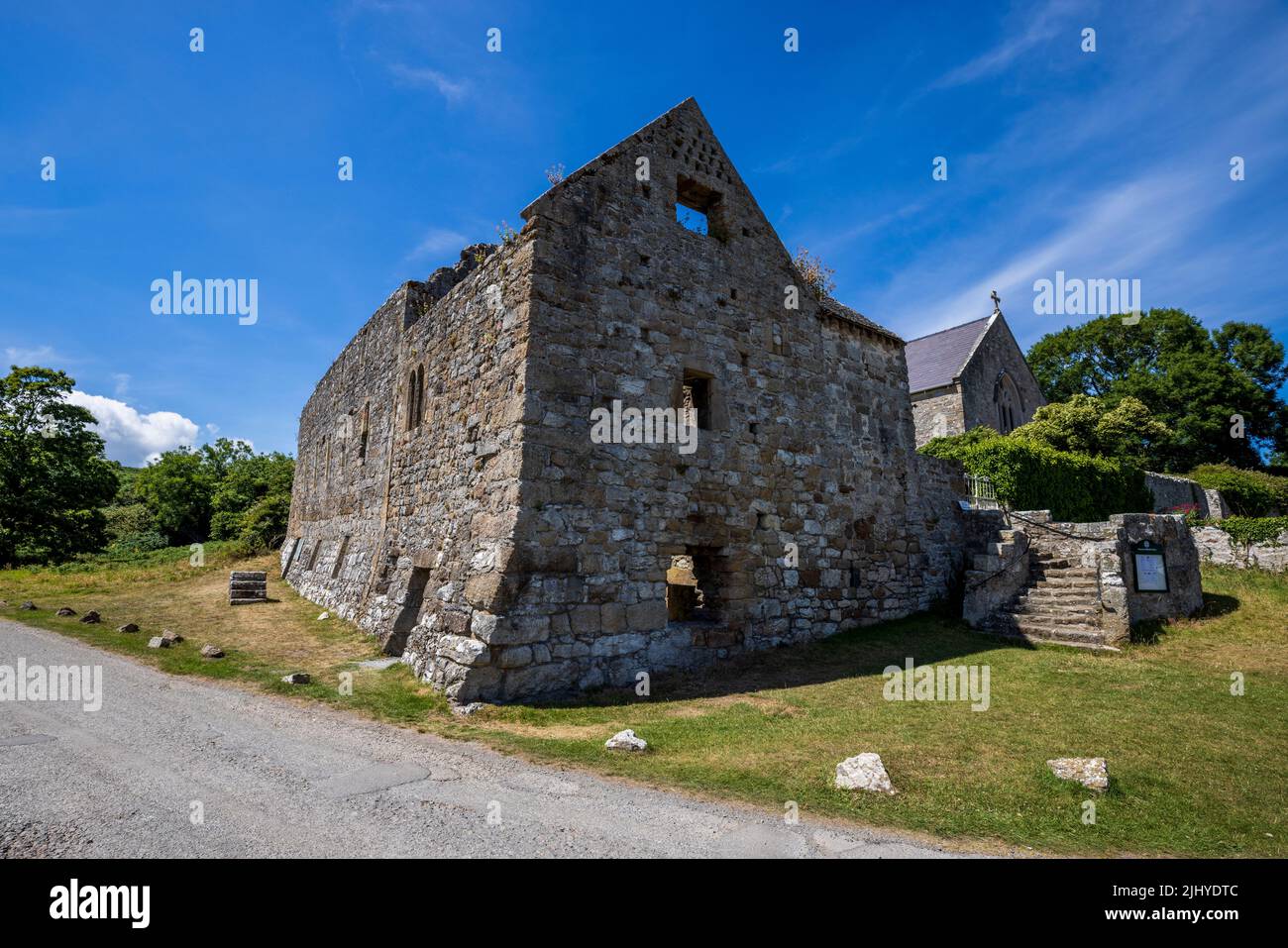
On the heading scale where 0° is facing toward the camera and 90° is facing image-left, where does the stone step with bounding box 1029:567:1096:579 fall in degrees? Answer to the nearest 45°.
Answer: approximately 0°

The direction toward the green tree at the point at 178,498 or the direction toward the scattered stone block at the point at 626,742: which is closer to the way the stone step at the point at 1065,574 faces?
the scattered stone block

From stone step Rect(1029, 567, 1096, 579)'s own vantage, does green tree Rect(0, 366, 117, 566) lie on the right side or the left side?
on its right

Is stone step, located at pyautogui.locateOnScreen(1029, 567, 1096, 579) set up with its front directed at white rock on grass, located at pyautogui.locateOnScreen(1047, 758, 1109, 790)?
yes

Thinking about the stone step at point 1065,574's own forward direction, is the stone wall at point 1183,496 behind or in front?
behind

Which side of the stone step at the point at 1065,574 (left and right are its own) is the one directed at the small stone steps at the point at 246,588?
right

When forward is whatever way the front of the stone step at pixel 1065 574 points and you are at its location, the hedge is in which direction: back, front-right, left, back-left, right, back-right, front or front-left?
back

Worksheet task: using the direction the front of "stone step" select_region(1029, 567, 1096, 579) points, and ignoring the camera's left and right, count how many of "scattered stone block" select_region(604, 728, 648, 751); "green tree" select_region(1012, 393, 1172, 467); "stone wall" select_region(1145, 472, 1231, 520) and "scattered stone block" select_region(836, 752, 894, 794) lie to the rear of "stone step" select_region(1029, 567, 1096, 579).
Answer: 2

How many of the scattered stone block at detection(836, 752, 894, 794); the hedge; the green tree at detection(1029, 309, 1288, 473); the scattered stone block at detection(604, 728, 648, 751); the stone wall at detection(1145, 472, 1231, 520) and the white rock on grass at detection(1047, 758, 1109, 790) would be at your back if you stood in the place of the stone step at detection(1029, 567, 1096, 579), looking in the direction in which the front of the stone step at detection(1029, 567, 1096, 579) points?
3

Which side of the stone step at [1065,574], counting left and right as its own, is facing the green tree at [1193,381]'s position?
back

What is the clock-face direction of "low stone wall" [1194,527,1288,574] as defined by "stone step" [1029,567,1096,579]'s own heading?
The low stone wall is roughly at 7 o'clock from the stone step.

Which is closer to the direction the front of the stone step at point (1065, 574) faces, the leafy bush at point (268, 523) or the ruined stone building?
the ruined stone building

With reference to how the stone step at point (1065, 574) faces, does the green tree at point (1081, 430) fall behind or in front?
behind
